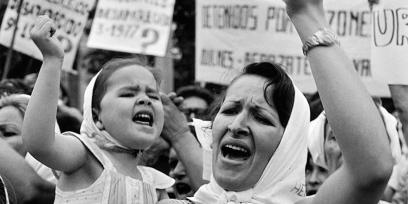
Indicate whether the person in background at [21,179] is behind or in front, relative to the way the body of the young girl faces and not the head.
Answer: behind

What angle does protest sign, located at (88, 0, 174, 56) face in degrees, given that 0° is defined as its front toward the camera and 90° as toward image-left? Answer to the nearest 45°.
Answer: approximately 0°

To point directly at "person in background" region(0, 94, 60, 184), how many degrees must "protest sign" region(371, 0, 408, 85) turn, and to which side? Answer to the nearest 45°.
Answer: approximately 90° to its right

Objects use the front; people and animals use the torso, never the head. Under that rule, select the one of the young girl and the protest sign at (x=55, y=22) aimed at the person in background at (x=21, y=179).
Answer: the protest sign

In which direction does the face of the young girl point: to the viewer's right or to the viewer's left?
to the viewer's right

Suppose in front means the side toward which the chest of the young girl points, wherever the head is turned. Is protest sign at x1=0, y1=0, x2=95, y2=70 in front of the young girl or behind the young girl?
behind
